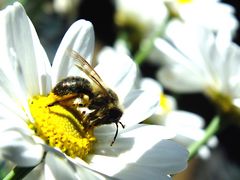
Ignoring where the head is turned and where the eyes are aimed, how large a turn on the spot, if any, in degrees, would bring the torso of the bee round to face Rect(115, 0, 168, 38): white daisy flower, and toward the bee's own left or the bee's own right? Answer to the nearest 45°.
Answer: approximately 90° to the bee's own left

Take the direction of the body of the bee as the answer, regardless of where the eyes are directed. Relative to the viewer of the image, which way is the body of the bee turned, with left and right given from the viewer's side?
facing to the right of the viewer

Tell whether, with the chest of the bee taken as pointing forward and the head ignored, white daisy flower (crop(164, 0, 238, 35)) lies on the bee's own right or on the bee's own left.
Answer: on the bee's own left
